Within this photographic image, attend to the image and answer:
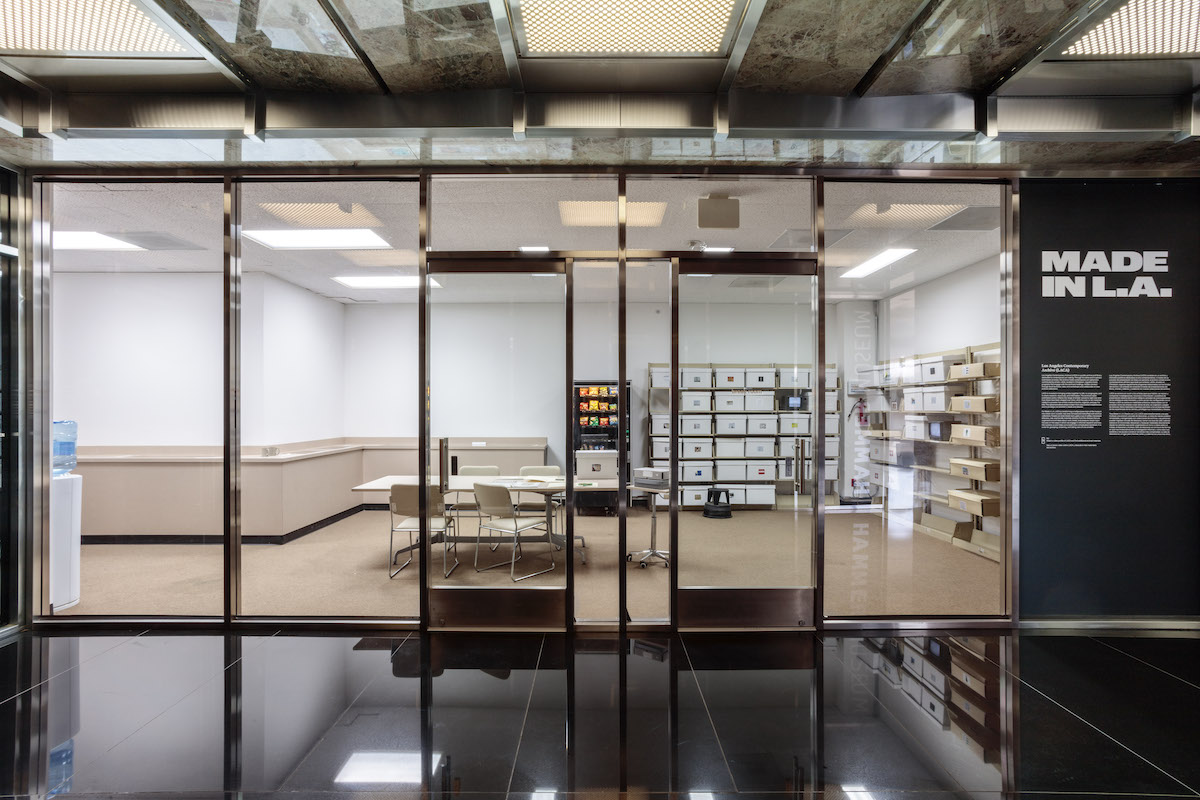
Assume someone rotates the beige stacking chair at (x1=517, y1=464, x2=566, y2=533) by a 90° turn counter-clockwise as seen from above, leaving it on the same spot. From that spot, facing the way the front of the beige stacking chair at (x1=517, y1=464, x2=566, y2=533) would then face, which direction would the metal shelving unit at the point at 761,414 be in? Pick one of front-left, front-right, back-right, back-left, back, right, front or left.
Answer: front

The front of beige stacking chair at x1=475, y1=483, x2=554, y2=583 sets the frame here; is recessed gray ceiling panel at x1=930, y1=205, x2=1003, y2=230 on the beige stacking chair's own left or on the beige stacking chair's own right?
on the beige stacking chair's own right

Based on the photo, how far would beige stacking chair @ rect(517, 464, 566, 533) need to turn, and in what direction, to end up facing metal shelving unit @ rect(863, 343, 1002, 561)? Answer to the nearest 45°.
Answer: approximately 90° to its left

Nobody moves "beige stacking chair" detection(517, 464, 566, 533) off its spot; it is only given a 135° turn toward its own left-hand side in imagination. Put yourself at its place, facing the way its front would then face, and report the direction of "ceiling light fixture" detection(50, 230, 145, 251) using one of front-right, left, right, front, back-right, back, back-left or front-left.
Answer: back-left

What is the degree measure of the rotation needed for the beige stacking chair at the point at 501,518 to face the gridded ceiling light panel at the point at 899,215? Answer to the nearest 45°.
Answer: approximately 45° to its right

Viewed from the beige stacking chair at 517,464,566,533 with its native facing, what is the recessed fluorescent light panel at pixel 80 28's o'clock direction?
The recessed fluorescent light panel is roughly at 2 o'clock from the beige stacking chair.

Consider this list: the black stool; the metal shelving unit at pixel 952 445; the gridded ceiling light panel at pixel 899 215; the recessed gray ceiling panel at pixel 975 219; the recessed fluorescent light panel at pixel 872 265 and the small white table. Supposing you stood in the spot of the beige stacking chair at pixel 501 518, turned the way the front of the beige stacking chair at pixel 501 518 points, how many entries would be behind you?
0

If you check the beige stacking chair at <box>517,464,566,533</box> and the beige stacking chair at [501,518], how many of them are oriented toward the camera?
1

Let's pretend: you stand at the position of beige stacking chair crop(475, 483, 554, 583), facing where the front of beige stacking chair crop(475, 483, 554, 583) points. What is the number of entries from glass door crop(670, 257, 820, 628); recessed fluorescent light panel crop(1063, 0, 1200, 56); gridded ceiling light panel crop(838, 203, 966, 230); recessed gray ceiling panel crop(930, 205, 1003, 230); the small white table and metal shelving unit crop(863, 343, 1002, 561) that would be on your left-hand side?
0

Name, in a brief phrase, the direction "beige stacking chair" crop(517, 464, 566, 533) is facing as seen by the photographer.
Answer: facing the viewer

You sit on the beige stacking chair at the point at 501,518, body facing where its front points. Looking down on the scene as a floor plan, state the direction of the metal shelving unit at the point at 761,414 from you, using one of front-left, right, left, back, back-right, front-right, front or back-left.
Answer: front-right

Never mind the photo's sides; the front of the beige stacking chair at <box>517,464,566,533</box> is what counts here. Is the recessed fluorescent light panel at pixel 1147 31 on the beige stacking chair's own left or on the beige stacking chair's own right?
on the beige stacking chair's own left

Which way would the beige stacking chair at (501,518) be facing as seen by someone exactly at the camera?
facing away from the viewer and to the right of the viewer

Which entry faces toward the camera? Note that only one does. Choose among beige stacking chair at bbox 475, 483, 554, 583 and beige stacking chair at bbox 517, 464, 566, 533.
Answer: beige stacking chair at bbox 517, 464, 566, 533

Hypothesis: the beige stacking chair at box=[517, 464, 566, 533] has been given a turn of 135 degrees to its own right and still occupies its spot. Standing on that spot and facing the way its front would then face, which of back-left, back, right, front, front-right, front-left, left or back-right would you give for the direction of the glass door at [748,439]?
back-right
